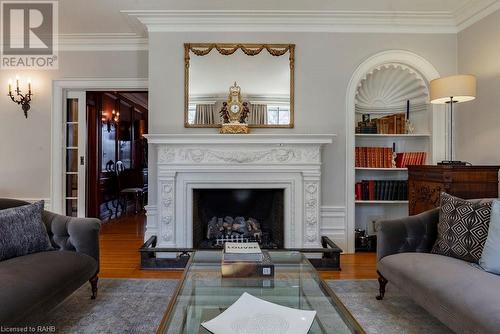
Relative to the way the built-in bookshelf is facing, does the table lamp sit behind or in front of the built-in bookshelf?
in front

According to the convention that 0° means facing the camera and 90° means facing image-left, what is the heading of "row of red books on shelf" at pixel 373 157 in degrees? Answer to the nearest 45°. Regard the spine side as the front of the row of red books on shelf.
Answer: approximately 0°

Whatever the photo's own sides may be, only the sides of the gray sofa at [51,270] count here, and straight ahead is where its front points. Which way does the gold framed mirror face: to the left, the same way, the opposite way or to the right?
to the right

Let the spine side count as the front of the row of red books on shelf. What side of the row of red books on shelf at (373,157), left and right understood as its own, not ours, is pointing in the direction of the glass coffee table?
front

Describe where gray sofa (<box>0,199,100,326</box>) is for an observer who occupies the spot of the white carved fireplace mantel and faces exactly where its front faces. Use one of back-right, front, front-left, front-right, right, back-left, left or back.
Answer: front-right

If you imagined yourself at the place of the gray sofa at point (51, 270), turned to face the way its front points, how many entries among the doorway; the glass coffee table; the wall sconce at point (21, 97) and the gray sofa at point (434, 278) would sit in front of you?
2

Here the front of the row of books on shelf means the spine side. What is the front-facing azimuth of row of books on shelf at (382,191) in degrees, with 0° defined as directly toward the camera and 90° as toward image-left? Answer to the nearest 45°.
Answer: approximately 0°

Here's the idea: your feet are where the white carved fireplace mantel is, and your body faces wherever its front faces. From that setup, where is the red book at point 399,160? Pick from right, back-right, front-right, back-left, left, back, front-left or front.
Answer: left

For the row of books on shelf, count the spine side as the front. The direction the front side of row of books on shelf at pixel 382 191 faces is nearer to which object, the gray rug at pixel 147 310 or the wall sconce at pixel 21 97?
the gray rug

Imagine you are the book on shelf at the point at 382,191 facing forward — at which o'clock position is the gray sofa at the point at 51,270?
The gray sofa is roughly at 1 o'clock from the book on shelf.

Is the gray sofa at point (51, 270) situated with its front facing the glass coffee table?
yes

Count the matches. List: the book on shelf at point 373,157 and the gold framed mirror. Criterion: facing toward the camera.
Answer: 2
